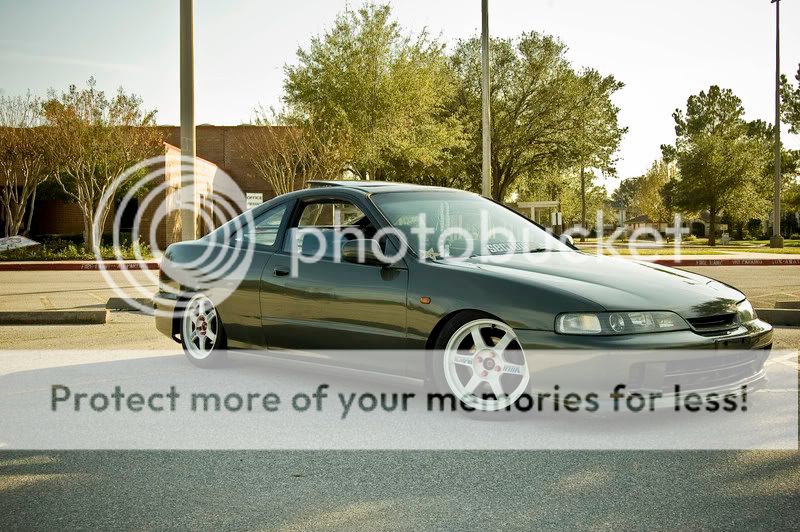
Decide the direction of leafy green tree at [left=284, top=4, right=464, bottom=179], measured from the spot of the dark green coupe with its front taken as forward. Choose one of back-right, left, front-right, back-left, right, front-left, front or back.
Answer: back-left

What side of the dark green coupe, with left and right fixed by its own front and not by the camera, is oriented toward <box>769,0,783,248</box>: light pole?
left

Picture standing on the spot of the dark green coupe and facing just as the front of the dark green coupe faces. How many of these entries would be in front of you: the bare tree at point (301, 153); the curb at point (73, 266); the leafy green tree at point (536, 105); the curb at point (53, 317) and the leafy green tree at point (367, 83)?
0

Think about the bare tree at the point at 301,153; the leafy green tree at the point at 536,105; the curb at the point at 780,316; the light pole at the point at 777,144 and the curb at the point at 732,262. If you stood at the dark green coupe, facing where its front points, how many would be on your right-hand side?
0

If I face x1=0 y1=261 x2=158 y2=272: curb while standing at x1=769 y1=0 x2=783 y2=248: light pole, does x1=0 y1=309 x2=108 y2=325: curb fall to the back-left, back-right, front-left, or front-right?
front-left

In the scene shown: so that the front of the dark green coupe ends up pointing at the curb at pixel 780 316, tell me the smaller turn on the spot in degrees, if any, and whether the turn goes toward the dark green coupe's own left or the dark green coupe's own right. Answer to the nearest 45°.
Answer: approximately 90° to the dark green coupe's own left

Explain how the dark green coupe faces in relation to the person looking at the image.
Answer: facing the viewer and to the right of the viewer

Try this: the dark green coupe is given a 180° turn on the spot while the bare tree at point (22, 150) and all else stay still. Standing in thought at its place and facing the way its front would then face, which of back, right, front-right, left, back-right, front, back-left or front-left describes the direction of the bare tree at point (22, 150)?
front

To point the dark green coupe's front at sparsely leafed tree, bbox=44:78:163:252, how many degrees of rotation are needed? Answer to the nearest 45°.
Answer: approximately 180°

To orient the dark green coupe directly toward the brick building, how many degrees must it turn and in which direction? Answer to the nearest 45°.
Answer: approximately 135° to its left

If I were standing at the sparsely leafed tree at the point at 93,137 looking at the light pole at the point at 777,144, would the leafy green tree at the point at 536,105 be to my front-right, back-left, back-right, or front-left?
front-left

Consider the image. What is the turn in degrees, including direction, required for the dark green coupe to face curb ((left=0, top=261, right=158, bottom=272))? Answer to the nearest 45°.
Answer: approximately 180°

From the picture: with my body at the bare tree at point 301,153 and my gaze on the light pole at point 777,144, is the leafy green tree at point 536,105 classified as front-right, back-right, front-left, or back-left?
front-left

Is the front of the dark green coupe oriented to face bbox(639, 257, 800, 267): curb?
no

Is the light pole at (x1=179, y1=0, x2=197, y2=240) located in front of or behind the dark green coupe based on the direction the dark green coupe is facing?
behind

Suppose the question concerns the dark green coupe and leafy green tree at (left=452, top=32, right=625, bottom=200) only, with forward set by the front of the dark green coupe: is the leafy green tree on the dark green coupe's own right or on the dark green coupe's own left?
on the dark green coupe's own left
